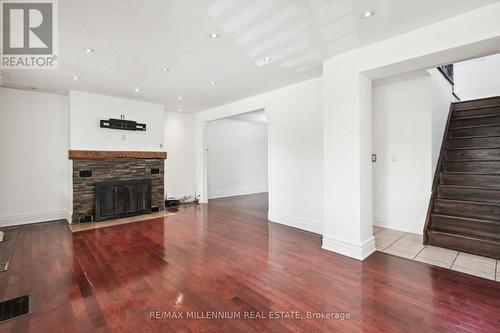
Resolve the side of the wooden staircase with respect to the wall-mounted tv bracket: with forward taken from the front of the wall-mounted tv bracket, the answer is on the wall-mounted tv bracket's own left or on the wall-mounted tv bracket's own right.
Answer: on the wall-mounted tv bracket's own left

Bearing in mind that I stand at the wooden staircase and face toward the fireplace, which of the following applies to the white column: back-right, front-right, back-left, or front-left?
front-left

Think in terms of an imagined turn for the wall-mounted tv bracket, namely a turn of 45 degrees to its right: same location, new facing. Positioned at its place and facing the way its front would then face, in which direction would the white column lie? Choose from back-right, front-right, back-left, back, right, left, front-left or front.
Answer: left

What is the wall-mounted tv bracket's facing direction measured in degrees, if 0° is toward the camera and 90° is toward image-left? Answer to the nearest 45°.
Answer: approximately 0°

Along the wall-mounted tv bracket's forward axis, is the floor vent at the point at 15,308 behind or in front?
in front
